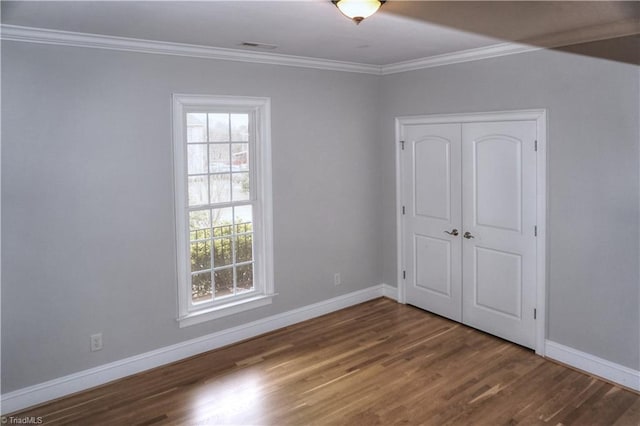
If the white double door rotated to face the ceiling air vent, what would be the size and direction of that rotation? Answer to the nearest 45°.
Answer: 0° — it already faces it

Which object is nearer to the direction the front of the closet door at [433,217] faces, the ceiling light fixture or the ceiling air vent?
the ceiling air vent

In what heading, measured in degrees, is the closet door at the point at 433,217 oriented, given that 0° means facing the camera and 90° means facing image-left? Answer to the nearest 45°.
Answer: approximately 45°

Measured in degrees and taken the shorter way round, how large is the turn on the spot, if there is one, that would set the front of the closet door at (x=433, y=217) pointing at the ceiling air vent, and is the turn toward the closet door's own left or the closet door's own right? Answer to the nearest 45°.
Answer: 0° — it already faces it
